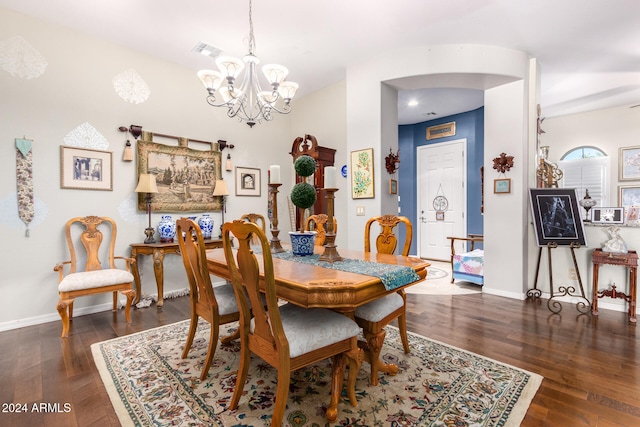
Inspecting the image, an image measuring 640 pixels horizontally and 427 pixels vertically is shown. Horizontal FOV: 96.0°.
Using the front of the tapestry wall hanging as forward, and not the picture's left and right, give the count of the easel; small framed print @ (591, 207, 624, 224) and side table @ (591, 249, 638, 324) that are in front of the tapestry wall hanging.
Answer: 3

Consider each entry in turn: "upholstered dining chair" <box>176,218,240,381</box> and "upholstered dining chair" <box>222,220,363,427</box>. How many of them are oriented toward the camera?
0

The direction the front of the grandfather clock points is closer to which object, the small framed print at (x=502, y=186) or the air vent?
the air vent

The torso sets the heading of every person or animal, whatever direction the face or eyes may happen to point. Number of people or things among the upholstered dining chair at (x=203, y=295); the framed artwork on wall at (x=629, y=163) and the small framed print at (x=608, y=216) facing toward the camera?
2

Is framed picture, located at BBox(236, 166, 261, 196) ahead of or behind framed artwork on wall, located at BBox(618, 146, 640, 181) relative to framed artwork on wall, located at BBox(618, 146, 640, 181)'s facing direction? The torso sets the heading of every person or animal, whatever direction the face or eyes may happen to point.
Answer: ahead

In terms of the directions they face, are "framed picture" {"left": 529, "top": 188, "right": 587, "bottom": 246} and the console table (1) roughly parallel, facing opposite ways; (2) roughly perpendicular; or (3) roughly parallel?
roughly perpendicular

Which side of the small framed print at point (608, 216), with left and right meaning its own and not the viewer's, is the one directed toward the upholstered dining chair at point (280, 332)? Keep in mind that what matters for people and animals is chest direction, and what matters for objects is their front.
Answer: front

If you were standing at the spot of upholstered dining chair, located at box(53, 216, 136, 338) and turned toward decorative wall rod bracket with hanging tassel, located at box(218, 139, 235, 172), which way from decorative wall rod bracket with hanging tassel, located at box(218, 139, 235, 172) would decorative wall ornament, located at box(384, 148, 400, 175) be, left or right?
right

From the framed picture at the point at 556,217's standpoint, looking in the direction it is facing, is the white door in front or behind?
behind

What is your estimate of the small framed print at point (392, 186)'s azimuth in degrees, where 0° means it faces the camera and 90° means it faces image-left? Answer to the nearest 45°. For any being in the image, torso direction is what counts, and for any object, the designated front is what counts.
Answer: approximately 315°
